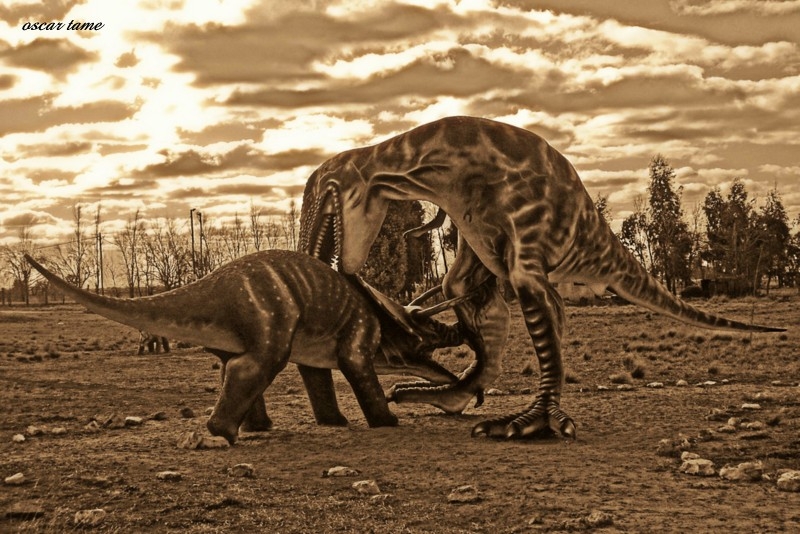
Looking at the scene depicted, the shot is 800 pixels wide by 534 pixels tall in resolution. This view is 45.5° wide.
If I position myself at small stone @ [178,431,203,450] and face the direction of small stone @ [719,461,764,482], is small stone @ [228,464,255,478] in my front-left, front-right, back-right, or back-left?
front-right

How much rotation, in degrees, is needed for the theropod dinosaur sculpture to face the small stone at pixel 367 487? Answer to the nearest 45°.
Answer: approximately 90° to its left

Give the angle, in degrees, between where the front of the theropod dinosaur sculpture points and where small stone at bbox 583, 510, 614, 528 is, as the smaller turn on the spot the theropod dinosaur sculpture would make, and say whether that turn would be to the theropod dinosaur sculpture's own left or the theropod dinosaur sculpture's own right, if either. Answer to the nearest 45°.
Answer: approximately 90° to the theropod dinosaur sculpture's own left

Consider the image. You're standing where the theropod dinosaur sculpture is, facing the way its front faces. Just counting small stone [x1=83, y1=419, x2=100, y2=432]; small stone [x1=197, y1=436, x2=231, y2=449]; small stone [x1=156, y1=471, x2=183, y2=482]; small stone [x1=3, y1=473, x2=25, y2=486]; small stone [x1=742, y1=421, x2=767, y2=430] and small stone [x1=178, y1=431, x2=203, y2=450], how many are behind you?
1

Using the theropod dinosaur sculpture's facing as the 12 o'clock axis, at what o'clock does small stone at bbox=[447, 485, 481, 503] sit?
The small stone is roughly at 9 o'clock from the theropod dinosaur sculpture.

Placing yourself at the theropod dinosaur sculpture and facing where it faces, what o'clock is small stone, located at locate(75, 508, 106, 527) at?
The small stone is roughly at 10 o'clock from the theropod dinosaur sculpture.

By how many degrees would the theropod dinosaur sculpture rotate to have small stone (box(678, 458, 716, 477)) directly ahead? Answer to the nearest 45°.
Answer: approximately 135° to its left

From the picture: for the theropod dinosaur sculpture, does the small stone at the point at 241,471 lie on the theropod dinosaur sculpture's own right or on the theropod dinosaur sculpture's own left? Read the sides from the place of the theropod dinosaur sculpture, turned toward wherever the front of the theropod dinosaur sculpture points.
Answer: on the theropod dinosaur sculpture's own left

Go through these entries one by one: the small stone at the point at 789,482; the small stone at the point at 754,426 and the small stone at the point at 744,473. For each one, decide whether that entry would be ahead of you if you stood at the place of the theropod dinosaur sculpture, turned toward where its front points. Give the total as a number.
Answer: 0

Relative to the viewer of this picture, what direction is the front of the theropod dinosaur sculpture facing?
facing to the left of the viewer

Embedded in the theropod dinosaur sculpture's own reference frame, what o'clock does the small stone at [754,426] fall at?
The small stone is roughly at 6 o'clock from the theropod dinosaur sculpture.

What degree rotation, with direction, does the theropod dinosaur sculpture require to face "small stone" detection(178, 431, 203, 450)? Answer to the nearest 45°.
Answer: approximately 45° to its left

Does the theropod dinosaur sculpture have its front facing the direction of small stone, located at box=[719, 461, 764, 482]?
no
